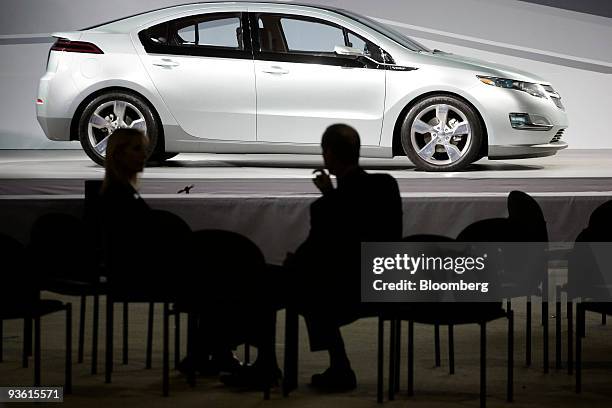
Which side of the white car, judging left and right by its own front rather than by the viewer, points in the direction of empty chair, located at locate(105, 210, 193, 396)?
right

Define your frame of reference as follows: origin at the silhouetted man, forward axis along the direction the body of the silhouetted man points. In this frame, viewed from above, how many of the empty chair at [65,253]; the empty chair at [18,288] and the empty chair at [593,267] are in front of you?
2

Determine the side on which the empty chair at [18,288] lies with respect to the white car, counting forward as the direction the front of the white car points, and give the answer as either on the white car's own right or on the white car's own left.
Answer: on the white car's own right

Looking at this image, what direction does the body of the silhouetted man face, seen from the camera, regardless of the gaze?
to the viewer's left

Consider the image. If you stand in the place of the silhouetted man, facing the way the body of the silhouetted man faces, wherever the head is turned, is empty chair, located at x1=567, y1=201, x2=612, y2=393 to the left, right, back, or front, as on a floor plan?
back

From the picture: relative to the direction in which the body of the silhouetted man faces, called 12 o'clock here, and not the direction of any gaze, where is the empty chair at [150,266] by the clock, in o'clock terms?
The empty chair is roughly at 12 o'clock from the silhouetted man.

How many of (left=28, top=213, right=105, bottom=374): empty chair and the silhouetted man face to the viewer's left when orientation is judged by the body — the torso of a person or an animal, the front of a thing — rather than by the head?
1

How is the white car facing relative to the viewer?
to the viewer's right

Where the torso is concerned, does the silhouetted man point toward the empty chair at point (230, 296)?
yes

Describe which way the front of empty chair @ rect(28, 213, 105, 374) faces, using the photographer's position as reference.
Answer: facing away from the viewer and to the right of the viewer

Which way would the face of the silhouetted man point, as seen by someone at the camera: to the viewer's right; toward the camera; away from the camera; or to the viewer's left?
to the viewer's left
